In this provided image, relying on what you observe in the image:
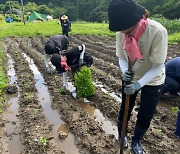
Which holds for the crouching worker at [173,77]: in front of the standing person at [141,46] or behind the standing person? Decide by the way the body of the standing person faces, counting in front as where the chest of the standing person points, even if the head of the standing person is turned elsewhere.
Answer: behind

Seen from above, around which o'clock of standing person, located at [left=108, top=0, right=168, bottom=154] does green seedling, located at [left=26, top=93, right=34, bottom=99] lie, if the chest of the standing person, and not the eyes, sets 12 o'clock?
The green seedling is roughly at 3 o'clock from the standing person.

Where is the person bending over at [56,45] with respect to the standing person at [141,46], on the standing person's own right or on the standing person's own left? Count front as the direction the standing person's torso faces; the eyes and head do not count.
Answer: on the standing person's own right
